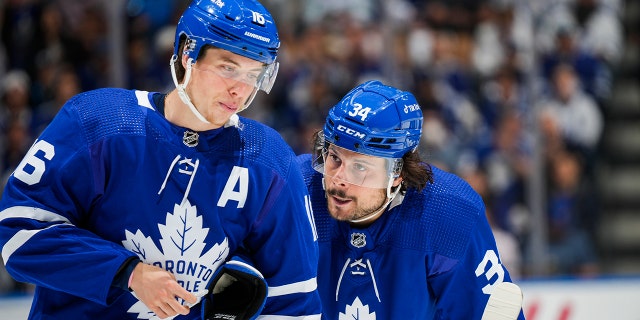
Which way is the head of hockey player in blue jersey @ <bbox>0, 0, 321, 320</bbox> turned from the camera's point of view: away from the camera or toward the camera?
toward the camera

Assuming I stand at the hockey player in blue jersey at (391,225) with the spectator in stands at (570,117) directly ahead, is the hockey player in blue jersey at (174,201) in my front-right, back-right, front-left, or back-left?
back-left

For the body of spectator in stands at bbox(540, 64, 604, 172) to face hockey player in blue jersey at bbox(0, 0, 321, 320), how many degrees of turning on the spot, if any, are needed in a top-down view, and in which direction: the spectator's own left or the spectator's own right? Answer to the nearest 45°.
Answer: approximately 45° to the spectator's own left

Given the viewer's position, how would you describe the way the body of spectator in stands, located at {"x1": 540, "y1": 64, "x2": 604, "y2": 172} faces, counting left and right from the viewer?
facing the viewer and to the left of the viewer

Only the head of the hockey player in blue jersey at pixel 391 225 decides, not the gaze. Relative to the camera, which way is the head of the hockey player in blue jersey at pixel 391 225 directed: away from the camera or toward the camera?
toward the camera

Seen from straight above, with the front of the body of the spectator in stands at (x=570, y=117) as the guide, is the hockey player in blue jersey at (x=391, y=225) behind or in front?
in front
